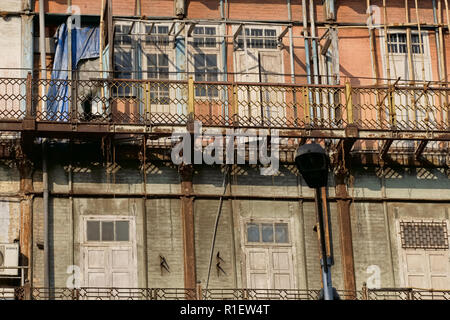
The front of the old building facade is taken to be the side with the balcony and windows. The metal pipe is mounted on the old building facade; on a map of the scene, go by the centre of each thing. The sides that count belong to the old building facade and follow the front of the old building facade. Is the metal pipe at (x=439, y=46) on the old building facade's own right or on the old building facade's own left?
on the old building facade's own left

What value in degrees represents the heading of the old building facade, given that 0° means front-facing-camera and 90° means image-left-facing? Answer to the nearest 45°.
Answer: approximately 0°
